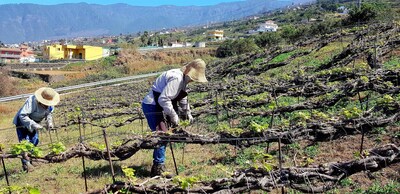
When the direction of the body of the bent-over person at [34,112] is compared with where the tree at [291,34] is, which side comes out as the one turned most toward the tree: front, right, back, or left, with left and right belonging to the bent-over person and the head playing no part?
left

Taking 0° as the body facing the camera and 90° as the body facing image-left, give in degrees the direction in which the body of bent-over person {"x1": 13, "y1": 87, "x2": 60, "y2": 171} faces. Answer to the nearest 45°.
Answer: approximately 315°

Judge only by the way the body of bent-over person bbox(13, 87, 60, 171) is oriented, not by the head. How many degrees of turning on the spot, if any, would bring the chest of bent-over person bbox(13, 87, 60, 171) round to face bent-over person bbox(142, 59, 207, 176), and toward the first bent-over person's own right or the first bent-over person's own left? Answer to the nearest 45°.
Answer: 0° — they already face them

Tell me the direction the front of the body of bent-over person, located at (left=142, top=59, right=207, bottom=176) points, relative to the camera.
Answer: to the viewer's right

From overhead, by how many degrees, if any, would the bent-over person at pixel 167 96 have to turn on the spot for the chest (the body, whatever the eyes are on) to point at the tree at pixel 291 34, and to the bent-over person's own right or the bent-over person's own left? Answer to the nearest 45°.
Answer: approximately 90° to the bent-over person's own left

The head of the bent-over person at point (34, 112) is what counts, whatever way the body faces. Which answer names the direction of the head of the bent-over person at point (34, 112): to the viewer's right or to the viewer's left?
to the viewer's right

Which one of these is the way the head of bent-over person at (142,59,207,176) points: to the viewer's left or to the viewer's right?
to the viewer's right
